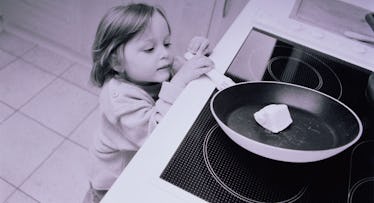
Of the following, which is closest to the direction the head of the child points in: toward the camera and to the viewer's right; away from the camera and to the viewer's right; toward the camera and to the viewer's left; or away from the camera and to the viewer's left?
toward the camera and to the viewer's right

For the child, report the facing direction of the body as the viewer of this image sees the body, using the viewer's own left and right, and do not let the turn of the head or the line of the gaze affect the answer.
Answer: facing to the right of the viewer

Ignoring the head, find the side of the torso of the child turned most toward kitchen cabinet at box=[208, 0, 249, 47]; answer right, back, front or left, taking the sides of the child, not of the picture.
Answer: left
